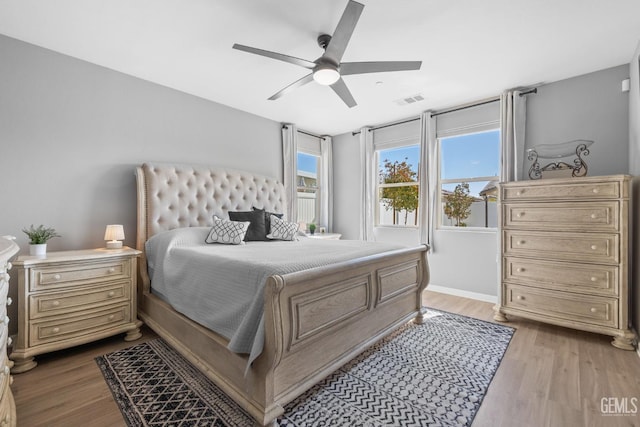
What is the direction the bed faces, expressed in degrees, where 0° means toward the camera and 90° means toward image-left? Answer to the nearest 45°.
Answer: approximately 315°

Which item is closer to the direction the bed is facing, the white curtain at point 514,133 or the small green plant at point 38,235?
the white curtain
